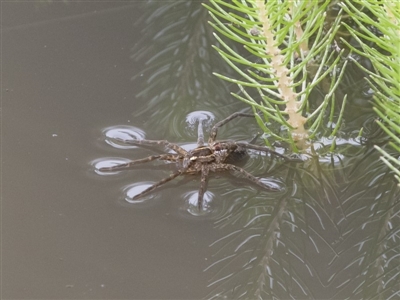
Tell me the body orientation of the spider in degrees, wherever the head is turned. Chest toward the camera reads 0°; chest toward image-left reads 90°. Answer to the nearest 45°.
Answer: approximately 90°
